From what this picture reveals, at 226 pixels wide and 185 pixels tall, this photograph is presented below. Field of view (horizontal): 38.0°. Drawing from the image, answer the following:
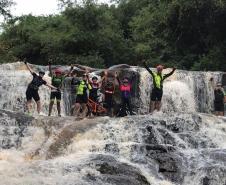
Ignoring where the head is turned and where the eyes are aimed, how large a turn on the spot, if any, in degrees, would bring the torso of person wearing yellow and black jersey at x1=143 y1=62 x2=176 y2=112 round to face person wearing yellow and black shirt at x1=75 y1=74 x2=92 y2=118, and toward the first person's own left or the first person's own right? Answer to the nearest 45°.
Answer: approximately 90° to the first person's own right

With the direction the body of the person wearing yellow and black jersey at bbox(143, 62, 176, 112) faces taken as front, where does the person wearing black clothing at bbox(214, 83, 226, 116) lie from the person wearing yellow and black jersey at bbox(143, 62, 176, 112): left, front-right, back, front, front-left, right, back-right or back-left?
back-left

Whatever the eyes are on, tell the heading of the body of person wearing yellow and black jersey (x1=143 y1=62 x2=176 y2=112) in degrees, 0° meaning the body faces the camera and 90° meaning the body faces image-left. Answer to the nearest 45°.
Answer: approximately 0°

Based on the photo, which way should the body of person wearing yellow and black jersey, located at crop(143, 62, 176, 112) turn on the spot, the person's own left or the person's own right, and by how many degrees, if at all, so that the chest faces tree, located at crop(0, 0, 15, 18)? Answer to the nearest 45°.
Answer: approximately 135° to the person's own right

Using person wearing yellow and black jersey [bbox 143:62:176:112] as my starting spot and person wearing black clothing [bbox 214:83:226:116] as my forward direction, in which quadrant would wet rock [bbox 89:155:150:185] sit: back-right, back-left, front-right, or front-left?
back-right

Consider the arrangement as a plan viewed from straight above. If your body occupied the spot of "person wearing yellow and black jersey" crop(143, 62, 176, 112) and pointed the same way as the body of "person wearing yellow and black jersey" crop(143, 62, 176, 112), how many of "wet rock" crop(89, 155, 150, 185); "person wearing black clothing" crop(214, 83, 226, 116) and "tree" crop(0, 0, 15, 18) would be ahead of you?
1

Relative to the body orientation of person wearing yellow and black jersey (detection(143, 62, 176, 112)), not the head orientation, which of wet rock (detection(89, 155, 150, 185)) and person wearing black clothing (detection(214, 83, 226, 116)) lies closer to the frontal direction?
the wet rock

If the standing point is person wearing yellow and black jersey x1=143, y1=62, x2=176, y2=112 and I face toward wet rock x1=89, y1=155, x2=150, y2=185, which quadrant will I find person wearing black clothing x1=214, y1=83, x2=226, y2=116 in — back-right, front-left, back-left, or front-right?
back-left

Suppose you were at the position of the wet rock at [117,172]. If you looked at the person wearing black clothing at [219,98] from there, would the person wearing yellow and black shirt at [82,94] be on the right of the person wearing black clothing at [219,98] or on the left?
left
